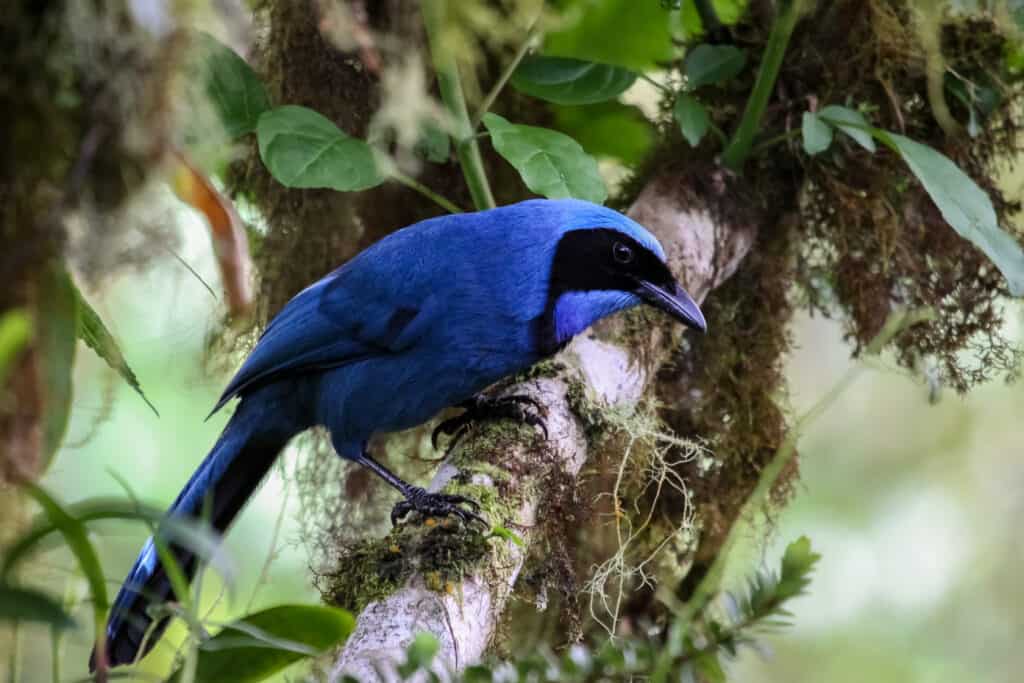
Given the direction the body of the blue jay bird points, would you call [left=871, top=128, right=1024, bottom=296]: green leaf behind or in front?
in front

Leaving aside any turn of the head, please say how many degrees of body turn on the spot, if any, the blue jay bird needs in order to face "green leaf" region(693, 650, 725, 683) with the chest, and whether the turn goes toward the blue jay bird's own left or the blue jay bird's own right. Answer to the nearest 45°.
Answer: approximately 90° to the blue jay bird's own right

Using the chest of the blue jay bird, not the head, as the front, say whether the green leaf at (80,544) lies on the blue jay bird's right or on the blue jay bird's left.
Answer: on the blue jay bird's right

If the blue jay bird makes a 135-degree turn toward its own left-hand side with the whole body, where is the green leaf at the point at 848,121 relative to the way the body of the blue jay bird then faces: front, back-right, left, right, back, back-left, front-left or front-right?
back-right

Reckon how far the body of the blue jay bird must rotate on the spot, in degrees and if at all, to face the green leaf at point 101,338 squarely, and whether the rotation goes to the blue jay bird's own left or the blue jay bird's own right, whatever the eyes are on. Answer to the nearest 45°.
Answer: approximately 135° to the blue jay bird's own right

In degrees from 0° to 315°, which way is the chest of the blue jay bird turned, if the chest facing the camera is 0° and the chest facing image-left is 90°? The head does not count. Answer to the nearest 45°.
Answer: approximately 270°

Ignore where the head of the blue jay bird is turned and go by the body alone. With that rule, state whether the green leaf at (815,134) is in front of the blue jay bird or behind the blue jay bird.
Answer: in front
